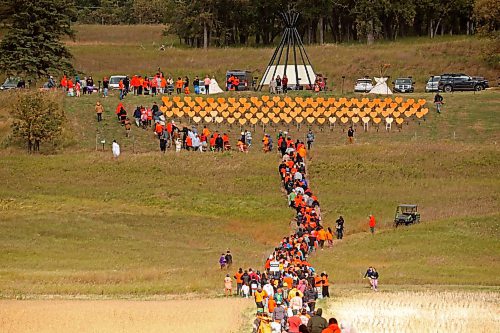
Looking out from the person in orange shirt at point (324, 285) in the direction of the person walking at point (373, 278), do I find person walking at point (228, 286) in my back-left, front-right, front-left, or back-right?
back-left

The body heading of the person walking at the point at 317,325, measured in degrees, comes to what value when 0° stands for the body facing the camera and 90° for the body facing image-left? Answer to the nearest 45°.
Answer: approximately 180°

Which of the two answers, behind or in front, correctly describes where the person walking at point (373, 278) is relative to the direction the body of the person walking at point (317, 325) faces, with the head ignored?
in front

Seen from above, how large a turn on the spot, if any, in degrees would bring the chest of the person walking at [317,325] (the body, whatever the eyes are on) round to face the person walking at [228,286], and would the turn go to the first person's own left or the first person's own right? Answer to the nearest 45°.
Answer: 0° — they already face them

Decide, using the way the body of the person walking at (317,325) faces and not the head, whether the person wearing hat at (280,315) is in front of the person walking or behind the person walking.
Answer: in front

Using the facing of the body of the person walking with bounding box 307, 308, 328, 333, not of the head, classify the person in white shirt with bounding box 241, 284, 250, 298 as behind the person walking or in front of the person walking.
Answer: in front

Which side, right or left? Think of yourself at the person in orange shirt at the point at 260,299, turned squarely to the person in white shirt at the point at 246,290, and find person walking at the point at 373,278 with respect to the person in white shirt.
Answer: right

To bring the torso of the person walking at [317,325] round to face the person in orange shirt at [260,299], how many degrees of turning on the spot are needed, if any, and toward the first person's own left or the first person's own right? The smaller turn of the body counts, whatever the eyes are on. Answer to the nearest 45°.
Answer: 0° — they already face them

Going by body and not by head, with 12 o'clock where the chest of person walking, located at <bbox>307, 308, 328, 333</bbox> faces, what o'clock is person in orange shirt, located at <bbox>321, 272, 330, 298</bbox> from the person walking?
The person in orange shirt is roughly at 12 o'clock from the person walking.
